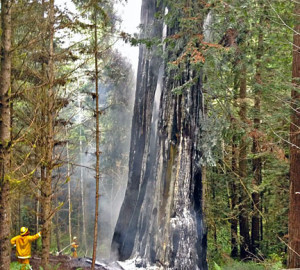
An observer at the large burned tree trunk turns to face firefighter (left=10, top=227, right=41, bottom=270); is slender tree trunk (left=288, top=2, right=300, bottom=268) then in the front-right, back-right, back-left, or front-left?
back-left

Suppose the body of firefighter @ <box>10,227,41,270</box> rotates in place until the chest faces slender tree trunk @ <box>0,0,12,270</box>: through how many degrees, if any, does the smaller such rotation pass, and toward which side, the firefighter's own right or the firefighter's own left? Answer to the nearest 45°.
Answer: approximately 180°

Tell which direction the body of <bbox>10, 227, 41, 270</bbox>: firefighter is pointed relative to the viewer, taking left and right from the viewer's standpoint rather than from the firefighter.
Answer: facing away from the viewer

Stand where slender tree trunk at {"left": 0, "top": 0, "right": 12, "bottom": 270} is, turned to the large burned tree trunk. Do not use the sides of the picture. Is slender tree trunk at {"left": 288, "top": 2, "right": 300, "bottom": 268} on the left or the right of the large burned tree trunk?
right
